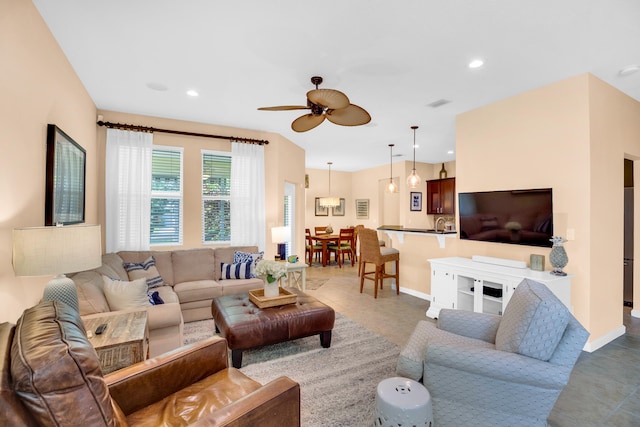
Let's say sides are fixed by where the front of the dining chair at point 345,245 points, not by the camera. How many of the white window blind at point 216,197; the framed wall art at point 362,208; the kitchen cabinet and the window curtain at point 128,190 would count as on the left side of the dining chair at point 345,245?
2

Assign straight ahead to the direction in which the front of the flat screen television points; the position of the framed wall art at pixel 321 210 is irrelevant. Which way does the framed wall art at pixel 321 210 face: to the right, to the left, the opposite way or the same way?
to the left

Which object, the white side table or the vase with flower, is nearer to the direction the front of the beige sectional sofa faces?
the vase with flower

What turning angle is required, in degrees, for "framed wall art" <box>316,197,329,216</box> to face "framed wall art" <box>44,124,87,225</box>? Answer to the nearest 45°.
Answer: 0° — it already faces it

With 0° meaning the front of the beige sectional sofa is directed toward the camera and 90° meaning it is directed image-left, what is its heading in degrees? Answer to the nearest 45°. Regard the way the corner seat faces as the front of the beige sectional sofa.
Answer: approximately 315°

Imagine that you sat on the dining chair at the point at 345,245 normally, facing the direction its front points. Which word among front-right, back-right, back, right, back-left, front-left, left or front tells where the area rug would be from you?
back-left

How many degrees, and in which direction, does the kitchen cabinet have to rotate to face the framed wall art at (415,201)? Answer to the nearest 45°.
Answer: approximately 45° to its right

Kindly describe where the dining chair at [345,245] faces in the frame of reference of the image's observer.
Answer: facing away from the viewer and to the left of the viewer

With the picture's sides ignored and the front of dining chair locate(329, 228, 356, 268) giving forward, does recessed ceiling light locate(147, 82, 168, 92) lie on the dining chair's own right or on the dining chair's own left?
on the dining chair's own left

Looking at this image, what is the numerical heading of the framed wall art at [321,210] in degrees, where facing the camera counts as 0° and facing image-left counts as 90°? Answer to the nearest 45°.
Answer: approximately 0°

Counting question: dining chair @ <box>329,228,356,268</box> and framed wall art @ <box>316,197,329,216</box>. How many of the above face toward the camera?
1

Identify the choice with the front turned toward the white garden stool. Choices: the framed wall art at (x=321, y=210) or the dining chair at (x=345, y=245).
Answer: the framed wall art

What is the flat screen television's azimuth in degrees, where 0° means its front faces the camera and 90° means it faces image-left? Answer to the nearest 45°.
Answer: approximately 45°
